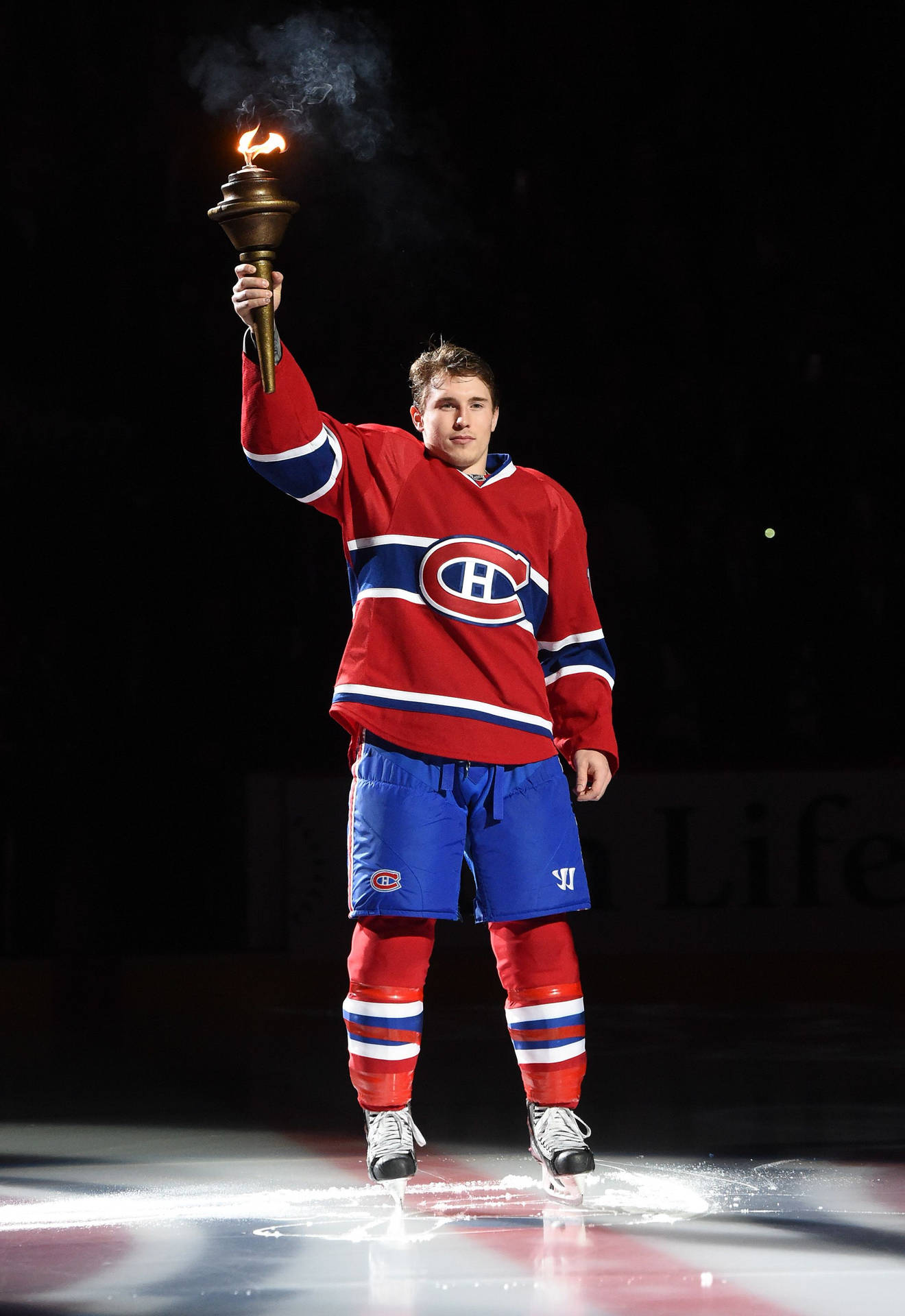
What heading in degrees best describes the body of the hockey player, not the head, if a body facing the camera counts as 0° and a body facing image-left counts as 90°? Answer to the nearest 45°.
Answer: approximately 0°
